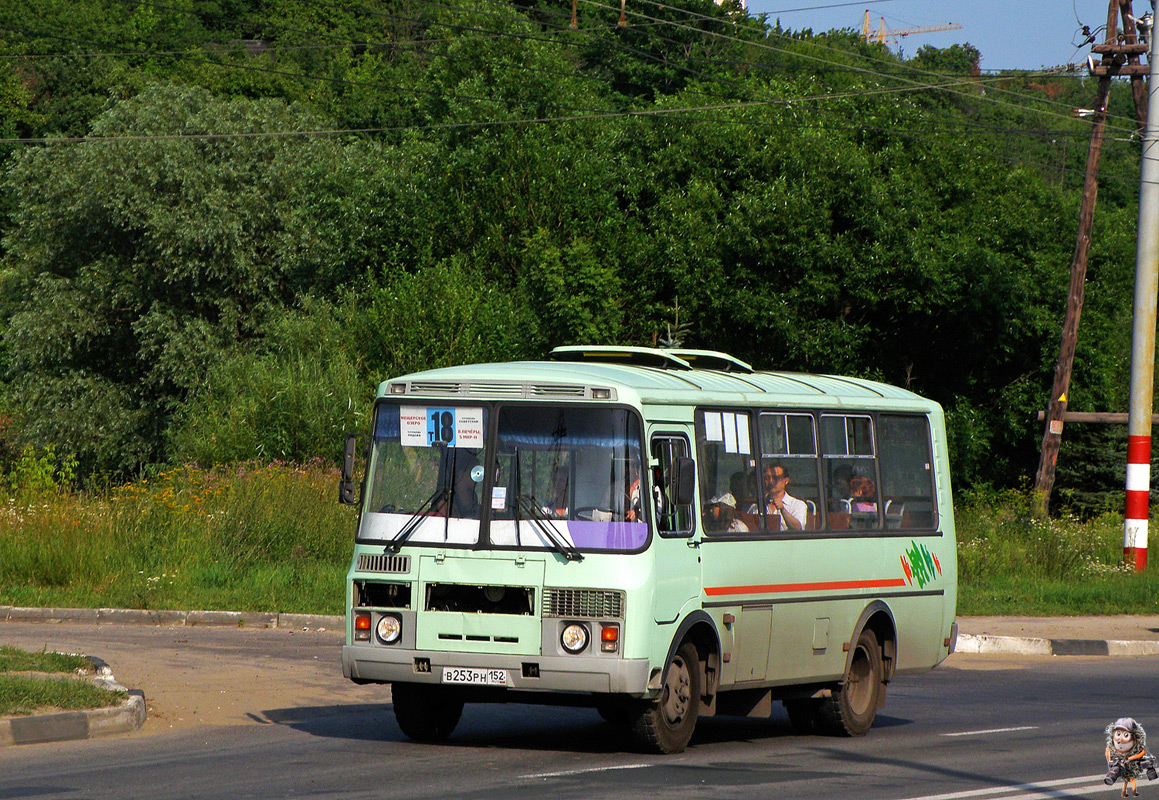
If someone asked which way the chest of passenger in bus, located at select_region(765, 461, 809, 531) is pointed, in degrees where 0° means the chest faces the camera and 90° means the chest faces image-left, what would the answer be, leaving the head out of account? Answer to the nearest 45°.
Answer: approximately 45°

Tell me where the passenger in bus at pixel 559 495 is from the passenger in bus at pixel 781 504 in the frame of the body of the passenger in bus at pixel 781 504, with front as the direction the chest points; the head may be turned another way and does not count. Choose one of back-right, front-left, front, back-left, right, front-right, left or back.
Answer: front

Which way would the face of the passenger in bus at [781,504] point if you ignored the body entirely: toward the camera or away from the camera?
toward the camera

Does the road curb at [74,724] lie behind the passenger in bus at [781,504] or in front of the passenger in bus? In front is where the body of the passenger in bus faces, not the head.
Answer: in front

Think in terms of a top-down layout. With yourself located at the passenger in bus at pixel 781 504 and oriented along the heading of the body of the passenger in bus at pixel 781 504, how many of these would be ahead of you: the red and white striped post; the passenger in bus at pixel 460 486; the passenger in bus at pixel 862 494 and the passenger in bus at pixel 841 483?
1

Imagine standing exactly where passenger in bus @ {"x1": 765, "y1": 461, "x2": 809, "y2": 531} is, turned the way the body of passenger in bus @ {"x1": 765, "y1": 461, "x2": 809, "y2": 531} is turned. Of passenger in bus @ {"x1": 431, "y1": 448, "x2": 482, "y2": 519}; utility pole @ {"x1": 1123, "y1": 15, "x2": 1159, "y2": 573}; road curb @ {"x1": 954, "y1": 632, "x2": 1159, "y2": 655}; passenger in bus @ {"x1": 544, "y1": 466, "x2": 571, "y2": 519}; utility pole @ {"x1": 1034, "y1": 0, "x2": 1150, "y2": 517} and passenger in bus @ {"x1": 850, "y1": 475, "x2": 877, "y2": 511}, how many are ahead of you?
2

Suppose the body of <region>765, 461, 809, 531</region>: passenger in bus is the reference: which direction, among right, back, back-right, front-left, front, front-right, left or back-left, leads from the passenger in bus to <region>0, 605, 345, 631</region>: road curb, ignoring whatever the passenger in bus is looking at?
right

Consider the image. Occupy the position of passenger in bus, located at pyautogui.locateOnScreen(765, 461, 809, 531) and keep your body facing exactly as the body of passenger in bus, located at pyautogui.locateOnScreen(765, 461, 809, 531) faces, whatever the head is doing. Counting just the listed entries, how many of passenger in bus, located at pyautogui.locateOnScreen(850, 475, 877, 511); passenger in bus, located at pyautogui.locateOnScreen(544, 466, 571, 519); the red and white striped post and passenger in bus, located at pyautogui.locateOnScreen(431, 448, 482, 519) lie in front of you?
2
